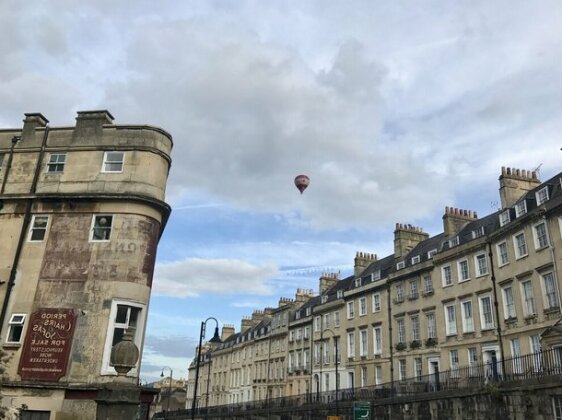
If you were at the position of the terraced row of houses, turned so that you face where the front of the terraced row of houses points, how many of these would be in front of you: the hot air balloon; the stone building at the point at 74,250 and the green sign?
2

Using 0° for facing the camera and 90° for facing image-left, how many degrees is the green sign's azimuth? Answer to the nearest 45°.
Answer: approximately 0°

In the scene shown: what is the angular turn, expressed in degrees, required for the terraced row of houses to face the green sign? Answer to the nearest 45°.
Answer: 0° — it already faces it

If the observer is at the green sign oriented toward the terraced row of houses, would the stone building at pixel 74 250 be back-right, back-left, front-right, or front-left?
back-left

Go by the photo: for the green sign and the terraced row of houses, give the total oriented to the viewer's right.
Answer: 0

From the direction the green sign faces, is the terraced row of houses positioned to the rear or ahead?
to the rear

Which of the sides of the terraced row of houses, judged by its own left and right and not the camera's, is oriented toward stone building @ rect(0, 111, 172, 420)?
front

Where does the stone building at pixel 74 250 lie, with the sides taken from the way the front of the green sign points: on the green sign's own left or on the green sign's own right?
on the green sign's own right

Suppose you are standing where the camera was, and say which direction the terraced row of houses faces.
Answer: facing the viewer and to the left of the viewer
